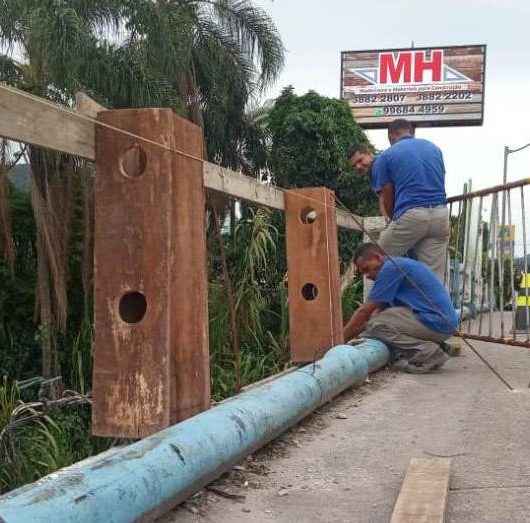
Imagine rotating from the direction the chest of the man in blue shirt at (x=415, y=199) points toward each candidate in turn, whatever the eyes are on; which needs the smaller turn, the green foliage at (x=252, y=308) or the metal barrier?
the green foliage

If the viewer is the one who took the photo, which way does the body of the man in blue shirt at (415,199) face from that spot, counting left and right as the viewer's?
facing away from the viewer and to the left of the viewer

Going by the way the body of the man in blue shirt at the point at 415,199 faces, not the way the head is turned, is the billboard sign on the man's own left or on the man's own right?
on the man's own right

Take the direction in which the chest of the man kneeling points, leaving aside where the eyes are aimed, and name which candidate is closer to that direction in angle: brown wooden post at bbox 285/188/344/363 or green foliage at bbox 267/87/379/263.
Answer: the brown wooden post

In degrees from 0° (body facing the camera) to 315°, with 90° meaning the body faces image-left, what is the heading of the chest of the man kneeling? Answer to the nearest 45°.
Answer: approximately 90°
